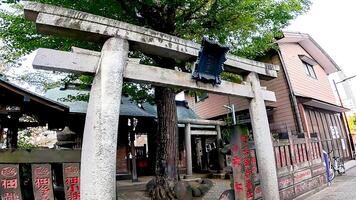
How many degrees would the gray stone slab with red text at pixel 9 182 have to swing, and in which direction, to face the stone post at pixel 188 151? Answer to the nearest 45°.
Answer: approximately 135° to its left

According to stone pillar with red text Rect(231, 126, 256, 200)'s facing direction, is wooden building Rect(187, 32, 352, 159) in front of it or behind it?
behind

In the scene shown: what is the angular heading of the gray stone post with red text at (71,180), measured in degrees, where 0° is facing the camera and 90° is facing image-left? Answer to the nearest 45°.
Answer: approximately 0°

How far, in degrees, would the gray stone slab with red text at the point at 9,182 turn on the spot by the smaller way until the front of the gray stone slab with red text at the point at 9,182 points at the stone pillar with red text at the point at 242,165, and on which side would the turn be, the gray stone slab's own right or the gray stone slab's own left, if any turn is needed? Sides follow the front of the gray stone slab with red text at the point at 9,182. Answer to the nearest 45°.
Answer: approximately 90° to the gray stone slab's own left

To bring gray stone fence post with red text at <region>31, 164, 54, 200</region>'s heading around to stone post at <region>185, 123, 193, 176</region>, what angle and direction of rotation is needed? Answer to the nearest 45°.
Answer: approximately 135° to its left

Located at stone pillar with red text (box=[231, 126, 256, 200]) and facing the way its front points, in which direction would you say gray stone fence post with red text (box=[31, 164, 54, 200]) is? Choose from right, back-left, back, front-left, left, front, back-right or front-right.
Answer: front-right

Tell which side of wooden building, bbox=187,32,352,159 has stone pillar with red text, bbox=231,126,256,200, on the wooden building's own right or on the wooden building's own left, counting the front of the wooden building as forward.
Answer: on the wooden building's own right

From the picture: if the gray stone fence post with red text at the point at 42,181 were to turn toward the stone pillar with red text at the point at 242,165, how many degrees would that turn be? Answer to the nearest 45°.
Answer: approximately 90° to its left
